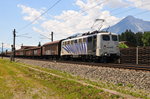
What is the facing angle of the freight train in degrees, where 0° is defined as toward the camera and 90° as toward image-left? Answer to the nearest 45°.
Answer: approximately 315°
